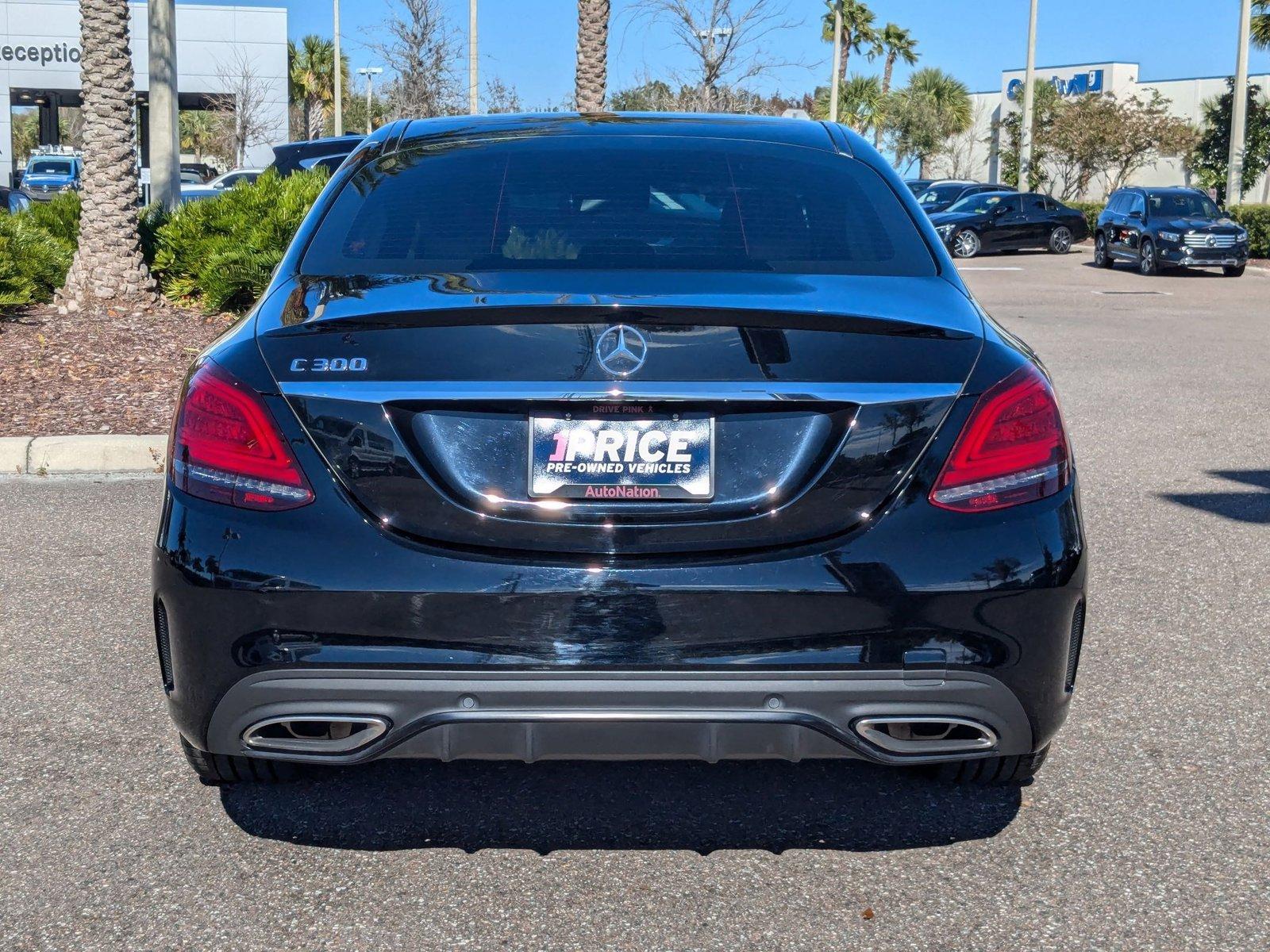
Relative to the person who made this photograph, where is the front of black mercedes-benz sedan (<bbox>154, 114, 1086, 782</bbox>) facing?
facing away from the viewer

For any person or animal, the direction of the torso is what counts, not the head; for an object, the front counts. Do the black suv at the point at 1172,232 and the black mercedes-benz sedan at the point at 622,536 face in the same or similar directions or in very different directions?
very different directions

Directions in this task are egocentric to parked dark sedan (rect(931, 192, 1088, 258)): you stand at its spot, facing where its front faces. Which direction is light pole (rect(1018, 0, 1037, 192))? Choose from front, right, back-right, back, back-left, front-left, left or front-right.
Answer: back-right

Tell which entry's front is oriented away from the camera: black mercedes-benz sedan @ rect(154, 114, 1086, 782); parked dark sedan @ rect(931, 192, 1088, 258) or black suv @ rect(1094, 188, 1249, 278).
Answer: the black mercedes-benz sedan

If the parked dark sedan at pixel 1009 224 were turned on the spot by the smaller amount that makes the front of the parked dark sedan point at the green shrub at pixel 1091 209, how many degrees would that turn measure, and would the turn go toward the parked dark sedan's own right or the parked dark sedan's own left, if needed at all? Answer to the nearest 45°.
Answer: approximately 135° to the parked dark sedan's own right

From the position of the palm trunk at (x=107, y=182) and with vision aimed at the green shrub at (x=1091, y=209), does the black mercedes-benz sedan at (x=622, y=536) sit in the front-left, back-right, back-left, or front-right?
back-right

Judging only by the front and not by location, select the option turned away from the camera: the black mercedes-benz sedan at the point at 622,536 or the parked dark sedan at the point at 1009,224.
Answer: the black mercedes-benz sedan

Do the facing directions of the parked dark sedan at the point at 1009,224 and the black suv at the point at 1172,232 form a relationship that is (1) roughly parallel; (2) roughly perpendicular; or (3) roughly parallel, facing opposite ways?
roughly perpendicular

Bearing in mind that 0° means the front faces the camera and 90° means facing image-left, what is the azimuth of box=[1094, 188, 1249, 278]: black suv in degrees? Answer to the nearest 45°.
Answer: approximately 315°

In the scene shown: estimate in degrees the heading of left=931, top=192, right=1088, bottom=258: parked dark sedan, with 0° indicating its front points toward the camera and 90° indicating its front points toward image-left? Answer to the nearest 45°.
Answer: approximately 45°

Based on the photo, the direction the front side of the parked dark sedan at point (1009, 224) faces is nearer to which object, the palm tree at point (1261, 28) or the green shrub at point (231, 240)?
the green shrub

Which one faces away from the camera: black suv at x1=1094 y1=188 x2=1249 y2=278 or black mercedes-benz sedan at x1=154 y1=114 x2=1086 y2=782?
the black mercedes-benz sedan
